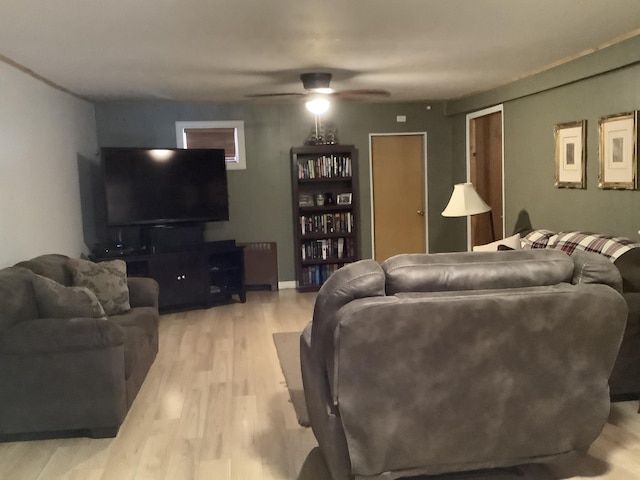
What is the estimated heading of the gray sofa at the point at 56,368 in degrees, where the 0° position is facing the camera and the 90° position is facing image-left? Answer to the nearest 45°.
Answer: approximately 270°

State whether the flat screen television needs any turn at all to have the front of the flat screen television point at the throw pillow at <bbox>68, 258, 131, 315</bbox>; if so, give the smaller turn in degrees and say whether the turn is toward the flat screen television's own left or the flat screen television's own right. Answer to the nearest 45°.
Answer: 0° — it already faces it

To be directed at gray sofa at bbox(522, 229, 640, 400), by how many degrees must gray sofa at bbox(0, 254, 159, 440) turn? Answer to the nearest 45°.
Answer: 0° — it already faces it

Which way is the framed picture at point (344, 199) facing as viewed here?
toward the camera

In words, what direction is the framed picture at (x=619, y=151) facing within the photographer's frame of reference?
facing the viewer and to the left of the viewer

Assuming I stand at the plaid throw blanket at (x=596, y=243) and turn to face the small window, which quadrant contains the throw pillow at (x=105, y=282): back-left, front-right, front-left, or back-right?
front-left

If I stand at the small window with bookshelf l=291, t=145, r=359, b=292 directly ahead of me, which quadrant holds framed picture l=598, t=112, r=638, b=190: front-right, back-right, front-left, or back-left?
front-right

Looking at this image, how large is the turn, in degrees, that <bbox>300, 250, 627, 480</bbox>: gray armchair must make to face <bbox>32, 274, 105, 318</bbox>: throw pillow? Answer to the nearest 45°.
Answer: approximately 90° to its left

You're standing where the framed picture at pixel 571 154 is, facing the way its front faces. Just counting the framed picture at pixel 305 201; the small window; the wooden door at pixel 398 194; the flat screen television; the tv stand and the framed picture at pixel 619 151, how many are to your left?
1

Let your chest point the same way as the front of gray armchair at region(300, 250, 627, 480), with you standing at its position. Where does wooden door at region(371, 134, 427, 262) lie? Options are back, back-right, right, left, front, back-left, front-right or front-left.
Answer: front

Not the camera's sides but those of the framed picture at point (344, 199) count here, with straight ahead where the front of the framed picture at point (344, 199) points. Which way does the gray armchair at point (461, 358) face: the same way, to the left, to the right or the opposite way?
the opposite way

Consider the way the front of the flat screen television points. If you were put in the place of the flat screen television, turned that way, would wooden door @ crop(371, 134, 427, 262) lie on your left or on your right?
on your left

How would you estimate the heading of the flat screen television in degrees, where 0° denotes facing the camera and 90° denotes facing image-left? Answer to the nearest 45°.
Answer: approximately 0°

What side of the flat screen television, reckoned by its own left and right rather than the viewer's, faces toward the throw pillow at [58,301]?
front

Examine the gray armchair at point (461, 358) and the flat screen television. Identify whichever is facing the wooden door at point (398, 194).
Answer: the gray armchair

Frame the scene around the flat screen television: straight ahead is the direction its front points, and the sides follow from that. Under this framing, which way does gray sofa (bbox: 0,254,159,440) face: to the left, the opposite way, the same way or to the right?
to the left

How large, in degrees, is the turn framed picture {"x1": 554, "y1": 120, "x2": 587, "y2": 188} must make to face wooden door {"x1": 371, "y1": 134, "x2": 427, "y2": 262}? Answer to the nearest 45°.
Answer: approximately 90° to its right

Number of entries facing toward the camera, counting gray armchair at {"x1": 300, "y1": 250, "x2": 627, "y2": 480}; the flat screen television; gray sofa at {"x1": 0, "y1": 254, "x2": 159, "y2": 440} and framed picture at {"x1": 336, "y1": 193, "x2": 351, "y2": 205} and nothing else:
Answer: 2

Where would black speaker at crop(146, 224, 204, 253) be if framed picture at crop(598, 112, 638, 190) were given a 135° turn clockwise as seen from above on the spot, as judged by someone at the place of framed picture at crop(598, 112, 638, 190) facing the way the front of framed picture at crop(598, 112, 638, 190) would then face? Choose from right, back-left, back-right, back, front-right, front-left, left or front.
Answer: left

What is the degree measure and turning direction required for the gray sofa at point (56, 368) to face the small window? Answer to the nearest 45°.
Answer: approximately 45° to its left

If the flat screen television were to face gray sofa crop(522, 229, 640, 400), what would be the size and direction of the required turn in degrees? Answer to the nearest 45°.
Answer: approximately 45° to its left
